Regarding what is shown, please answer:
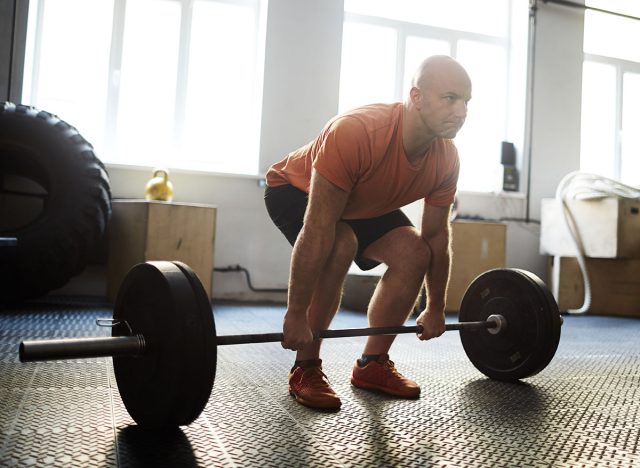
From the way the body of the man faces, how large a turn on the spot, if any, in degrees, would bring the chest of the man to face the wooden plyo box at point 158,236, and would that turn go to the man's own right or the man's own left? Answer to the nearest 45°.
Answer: approximately 180°

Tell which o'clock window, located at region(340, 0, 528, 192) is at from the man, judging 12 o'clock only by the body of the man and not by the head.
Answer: The window is roughly at 8 o'clock from the man.

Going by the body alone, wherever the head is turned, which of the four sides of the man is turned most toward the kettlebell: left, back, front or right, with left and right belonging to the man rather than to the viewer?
back

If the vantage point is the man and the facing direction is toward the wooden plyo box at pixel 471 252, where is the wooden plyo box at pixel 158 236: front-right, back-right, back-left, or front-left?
front-left

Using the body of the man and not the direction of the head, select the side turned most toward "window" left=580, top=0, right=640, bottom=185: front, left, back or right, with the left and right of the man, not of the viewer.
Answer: left

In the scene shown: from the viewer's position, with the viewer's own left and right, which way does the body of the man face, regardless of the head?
facing the viewer and to the right of the viewer

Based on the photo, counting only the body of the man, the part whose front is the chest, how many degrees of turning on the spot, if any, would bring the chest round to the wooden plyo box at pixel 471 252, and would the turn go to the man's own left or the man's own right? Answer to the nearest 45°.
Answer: approximately 135° to the man's own left

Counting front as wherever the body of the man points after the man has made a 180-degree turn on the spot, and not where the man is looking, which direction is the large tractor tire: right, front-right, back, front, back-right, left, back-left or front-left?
front
